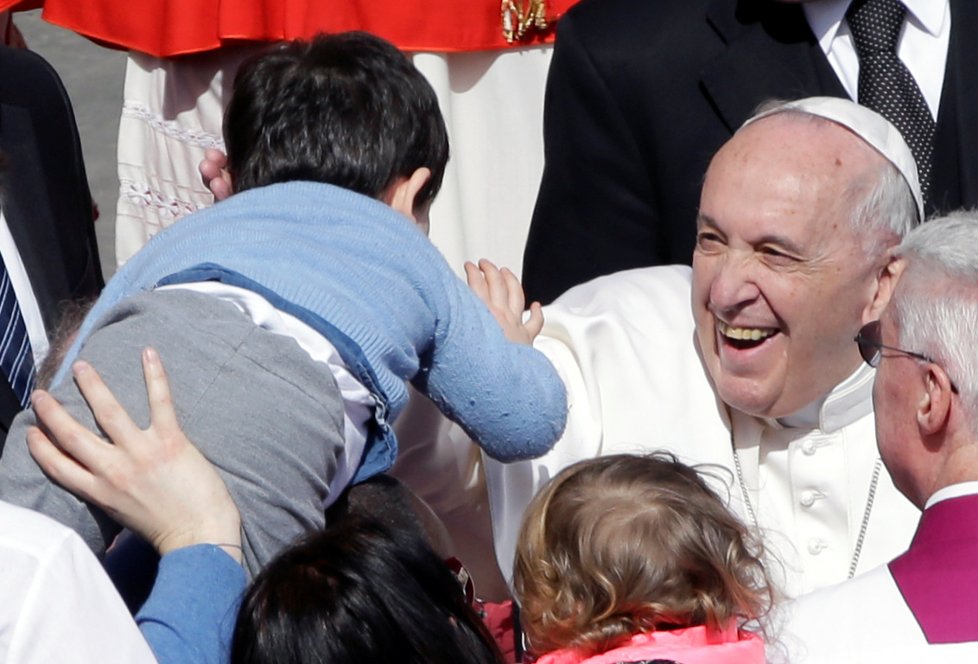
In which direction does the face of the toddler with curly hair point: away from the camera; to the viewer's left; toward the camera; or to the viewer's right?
away from the camera

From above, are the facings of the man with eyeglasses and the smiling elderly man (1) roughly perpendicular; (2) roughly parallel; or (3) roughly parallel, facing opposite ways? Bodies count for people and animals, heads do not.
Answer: roughly perpendicular

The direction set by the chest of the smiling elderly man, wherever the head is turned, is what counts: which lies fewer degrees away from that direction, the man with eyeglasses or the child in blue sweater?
the child in blue sweater

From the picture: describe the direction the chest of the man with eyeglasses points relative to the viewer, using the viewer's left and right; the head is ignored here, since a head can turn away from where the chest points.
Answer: facing away from the viewer and to the left of the viewer

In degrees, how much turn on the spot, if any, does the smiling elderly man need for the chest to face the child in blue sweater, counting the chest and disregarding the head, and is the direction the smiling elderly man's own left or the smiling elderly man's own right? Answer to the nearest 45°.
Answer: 0° — they already face them

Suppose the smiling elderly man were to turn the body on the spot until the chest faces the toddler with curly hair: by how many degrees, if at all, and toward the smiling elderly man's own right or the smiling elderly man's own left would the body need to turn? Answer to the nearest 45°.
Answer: approximately 45° to the smiling elderly man's own left
